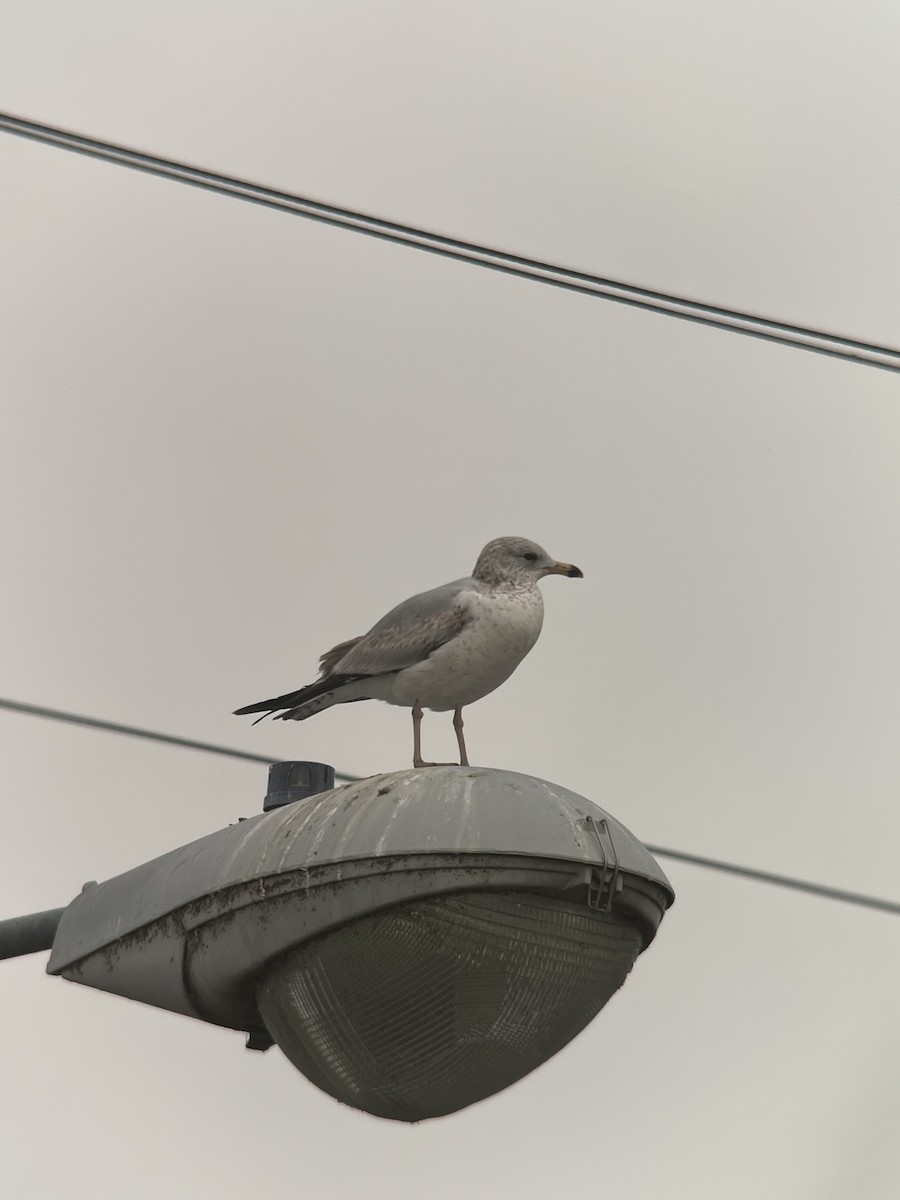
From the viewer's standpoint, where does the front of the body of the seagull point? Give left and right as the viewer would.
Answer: facing to the right of the viewer
